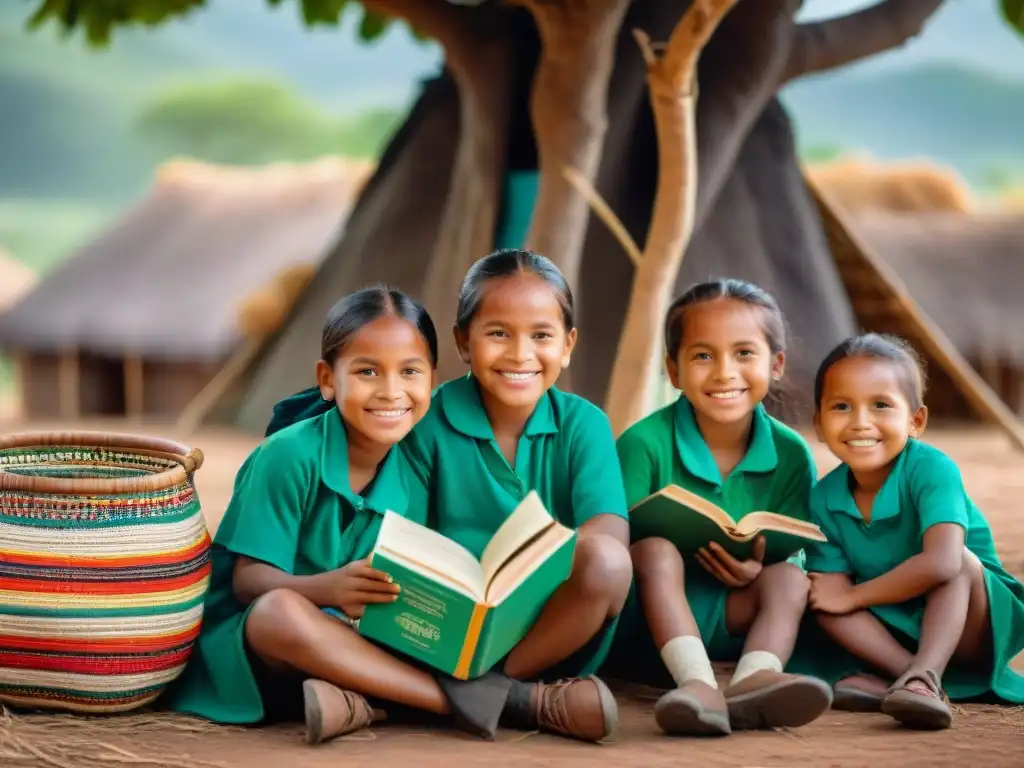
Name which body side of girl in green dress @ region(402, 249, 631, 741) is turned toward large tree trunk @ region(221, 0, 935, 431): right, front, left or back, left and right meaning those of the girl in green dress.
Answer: back

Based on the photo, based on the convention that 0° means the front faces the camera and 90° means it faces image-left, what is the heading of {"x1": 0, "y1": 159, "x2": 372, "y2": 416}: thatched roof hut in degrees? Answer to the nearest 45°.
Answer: approximately 0°

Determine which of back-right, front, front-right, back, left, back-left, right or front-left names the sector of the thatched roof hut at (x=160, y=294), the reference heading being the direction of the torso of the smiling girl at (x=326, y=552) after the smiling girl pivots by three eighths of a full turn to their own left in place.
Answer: front

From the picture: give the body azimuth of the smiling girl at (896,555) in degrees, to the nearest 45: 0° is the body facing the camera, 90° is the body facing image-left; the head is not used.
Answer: approximately 45°

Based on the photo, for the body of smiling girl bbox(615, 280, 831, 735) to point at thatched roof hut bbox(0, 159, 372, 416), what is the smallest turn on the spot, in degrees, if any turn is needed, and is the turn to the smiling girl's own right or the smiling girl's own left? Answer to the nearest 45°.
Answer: approximately 135° to the smiling girl's own right

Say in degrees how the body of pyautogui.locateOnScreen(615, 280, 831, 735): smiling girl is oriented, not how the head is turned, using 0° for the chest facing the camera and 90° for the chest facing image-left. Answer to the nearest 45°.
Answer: approximately 0°

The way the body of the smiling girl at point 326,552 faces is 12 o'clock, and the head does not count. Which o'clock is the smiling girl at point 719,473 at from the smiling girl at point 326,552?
the smiling girl at point 719,473 is roughly at 10 o'clock from the smiling girl at point 326,552.

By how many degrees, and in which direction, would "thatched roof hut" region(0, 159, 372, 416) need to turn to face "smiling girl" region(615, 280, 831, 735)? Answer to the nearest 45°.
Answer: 0° — it already faces them
